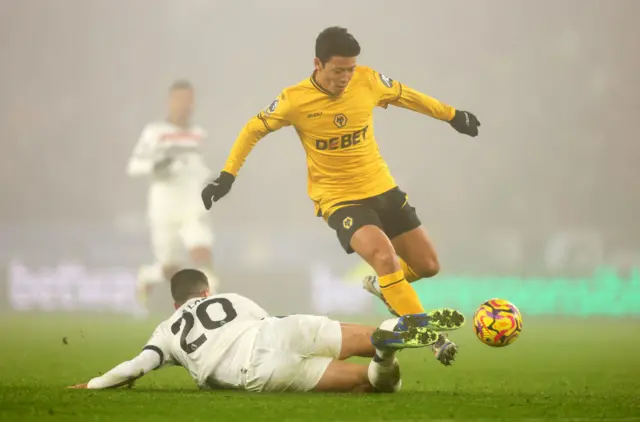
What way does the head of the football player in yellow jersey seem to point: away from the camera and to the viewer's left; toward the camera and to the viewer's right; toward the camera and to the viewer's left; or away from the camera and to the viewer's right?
toward the camera and to the viewer's right

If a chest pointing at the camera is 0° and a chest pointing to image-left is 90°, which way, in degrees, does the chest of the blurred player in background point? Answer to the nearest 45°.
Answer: approximately 315°

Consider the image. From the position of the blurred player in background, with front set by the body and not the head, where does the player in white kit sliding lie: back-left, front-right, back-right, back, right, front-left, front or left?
front-right

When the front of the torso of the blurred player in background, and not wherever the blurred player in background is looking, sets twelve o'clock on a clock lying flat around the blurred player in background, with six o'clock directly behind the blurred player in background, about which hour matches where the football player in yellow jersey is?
The football player in yellow jersey is roughly at 1 o'clock from the blurred player in background.
